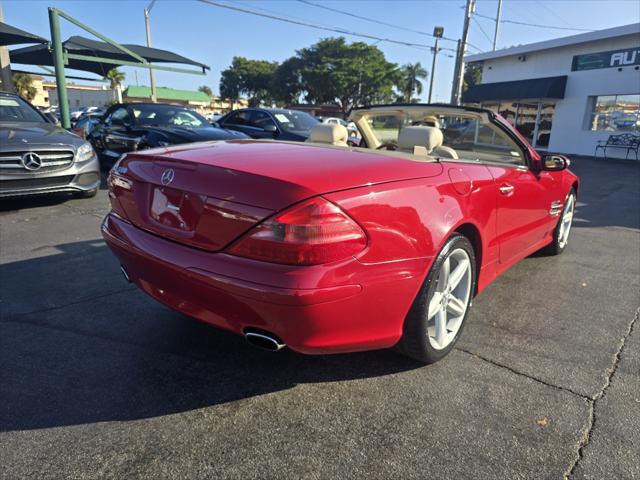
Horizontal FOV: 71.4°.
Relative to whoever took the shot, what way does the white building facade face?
facing the viewer and to the left of the viewer

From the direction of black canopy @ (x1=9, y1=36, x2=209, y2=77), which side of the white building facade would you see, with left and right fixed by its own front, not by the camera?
front

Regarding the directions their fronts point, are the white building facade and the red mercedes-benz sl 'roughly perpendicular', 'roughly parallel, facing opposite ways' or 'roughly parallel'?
roughly parallel, facing opposite ways

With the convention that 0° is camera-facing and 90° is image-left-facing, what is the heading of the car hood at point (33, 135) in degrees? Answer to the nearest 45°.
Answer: approximately 0°

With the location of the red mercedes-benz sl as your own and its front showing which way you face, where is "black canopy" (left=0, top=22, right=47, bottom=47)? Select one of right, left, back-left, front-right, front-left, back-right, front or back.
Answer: left

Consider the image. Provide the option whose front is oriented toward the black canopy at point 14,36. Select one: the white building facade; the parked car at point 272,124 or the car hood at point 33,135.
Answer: the white building facade

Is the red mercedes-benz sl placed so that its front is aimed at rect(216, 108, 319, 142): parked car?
no

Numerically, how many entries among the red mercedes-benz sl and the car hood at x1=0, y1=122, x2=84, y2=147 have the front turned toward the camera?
1

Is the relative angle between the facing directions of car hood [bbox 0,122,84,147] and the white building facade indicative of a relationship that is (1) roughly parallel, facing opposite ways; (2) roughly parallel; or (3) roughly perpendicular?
roughly perpendicular

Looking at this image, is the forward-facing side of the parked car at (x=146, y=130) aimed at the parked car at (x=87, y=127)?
no

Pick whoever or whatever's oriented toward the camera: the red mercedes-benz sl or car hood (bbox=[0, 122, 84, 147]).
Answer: the car hood

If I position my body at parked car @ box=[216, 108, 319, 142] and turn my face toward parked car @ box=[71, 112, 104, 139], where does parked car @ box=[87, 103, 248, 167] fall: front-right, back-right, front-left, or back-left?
front-left

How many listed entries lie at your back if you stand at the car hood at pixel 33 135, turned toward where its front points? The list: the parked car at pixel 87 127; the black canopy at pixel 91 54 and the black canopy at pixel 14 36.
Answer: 3

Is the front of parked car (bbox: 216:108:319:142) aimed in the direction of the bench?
no
